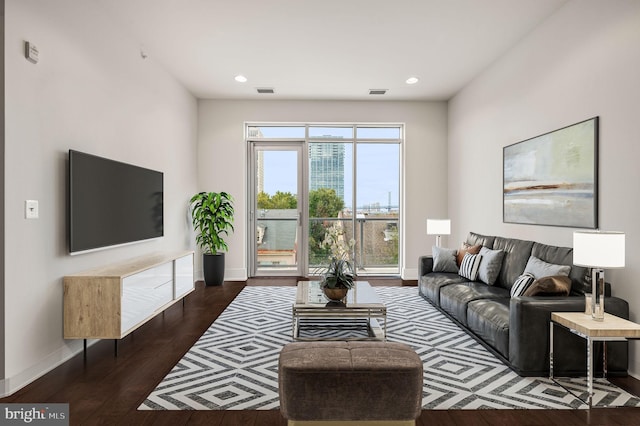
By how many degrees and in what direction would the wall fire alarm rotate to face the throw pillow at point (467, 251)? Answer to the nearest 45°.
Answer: approximately 45° to its left

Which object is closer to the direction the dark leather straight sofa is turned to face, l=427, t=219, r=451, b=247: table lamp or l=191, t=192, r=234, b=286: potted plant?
the potted plant

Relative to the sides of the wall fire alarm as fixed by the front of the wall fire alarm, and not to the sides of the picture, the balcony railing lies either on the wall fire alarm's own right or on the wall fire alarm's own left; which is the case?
on the wall fire alarm's own left

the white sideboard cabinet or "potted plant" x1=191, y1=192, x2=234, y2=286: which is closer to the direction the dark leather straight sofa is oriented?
the white sideboard cabinet

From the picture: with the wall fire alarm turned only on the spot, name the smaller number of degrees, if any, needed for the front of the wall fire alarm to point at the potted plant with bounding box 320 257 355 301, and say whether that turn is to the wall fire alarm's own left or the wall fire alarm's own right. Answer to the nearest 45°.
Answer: approximately 45° to the wall fire alarm's own left

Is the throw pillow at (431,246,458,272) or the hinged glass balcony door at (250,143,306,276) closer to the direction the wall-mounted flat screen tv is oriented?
the throw pillow

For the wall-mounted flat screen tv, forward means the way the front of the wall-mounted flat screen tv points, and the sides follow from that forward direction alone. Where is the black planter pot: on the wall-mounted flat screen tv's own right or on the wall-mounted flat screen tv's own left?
on the wall-mounted flat screen tv's own left

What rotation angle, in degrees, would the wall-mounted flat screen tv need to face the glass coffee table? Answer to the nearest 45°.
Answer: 0° — it already faces it

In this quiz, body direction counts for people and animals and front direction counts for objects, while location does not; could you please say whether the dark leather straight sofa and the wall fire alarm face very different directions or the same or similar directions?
very different directions

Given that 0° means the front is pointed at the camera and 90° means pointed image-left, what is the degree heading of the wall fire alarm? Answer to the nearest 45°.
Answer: approximately 315°
